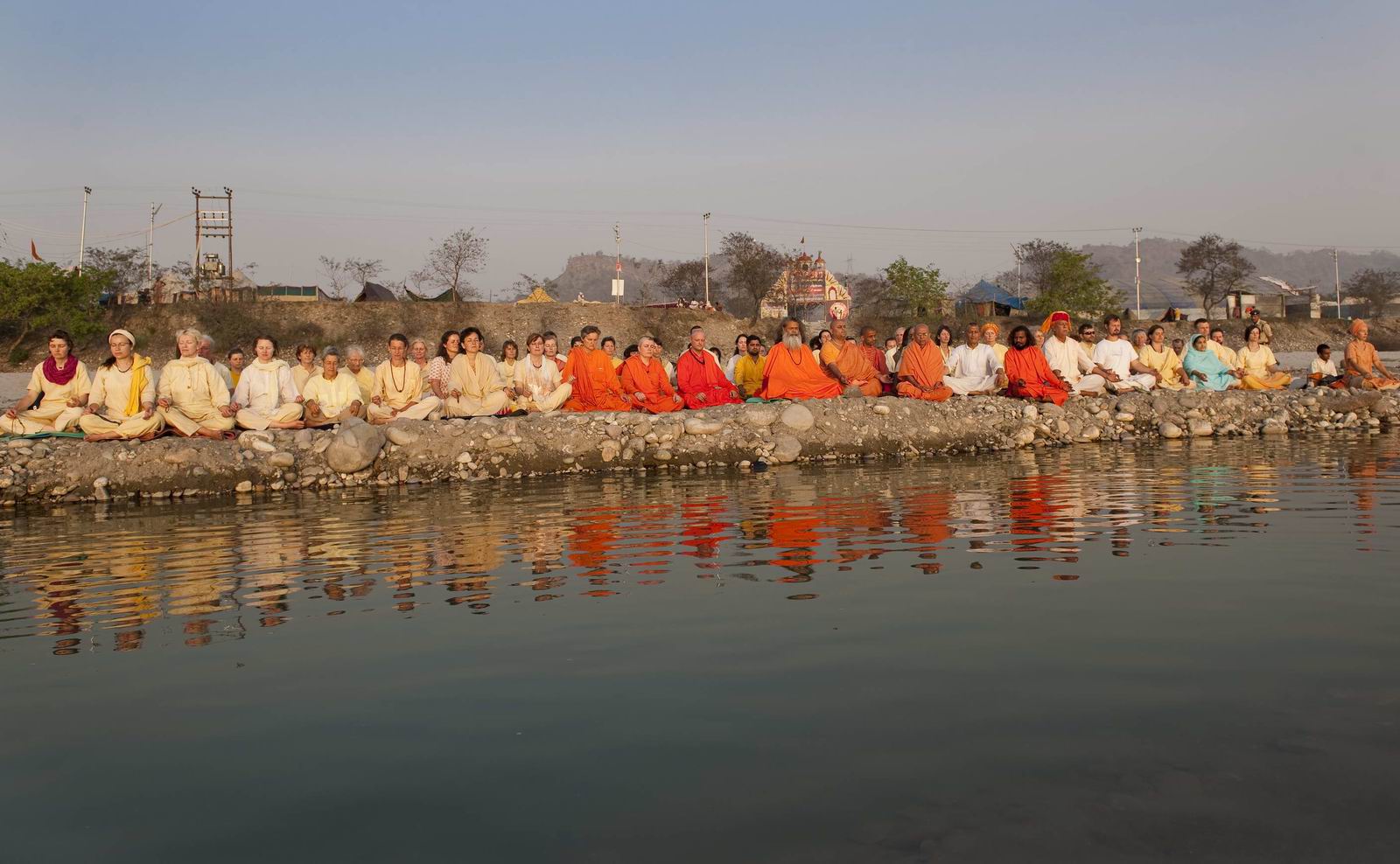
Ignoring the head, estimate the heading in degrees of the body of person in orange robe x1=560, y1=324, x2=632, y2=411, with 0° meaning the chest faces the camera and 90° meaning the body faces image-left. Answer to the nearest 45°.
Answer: approximately 0°

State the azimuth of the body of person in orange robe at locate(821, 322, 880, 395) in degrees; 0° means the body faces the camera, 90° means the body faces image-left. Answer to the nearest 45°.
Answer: approximately 315°

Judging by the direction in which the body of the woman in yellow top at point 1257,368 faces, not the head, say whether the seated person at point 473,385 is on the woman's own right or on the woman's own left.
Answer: on the woman's own right

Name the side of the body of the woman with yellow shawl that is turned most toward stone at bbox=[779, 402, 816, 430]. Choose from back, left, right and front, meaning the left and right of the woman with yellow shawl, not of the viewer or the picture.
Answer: left

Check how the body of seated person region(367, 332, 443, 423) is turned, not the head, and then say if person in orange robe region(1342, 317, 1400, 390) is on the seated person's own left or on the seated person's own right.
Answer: on the seated person's own left

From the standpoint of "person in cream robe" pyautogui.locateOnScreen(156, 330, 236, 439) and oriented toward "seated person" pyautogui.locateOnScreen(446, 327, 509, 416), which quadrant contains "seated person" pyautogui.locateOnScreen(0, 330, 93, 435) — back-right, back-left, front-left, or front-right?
back-left

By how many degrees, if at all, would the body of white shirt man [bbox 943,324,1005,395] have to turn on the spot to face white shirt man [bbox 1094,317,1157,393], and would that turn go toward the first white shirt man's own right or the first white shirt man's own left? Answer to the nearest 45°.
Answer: approximately 135° to the first white shirt man's own left
